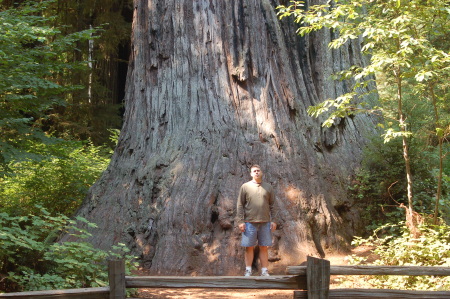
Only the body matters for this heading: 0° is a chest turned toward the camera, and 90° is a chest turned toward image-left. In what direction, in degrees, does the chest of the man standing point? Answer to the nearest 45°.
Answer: approximately 0°

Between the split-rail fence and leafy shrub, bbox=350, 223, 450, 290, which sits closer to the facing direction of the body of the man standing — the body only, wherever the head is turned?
the split-rail fence

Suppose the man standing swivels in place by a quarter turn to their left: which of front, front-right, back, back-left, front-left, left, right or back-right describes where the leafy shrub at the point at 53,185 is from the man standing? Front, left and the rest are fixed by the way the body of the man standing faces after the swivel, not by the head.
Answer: back-left

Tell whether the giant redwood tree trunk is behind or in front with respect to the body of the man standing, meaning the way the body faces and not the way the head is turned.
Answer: behind

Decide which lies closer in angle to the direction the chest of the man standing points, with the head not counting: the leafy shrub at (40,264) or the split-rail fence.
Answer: the split-rail fence

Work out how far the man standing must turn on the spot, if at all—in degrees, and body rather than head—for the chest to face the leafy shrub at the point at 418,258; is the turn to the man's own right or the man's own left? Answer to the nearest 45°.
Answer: approximately 90° to the man's own left

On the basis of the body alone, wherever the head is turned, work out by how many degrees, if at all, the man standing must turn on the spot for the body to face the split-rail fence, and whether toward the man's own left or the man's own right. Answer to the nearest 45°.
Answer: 0° — they already face it
